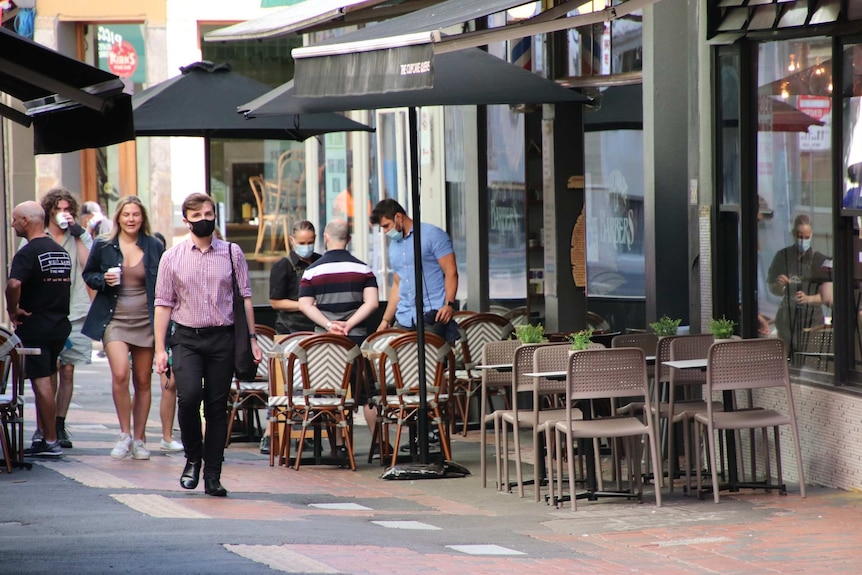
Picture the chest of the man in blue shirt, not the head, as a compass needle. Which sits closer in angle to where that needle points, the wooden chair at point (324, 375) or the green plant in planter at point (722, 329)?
the wooden chair

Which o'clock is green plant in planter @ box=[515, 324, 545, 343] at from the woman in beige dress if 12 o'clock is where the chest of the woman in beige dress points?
The green plant in planter is roughly at 10 o'clock from the woman in beige dress.

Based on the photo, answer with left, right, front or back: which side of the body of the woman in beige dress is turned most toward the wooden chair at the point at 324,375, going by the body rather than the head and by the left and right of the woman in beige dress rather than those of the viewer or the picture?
left
